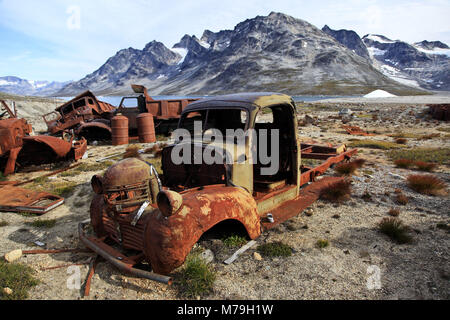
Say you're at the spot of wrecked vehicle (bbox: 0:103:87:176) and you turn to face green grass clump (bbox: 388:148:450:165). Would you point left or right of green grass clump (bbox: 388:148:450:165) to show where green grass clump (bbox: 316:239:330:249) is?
right

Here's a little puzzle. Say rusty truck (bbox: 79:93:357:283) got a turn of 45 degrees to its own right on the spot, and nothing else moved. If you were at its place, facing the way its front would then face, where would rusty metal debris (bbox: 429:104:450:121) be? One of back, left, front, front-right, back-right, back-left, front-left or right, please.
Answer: back-right

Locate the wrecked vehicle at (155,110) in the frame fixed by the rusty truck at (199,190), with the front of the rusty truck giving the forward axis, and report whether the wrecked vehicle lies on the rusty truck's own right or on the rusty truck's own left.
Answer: on the rusty truck's own right

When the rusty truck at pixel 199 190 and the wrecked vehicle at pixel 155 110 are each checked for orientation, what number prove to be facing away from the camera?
0

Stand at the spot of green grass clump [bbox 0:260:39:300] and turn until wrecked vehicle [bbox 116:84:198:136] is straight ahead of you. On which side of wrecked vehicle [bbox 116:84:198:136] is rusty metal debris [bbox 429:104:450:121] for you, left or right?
right

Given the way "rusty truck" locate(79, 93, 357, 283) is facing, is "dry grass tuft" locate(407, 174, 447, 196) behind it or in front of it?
behind
